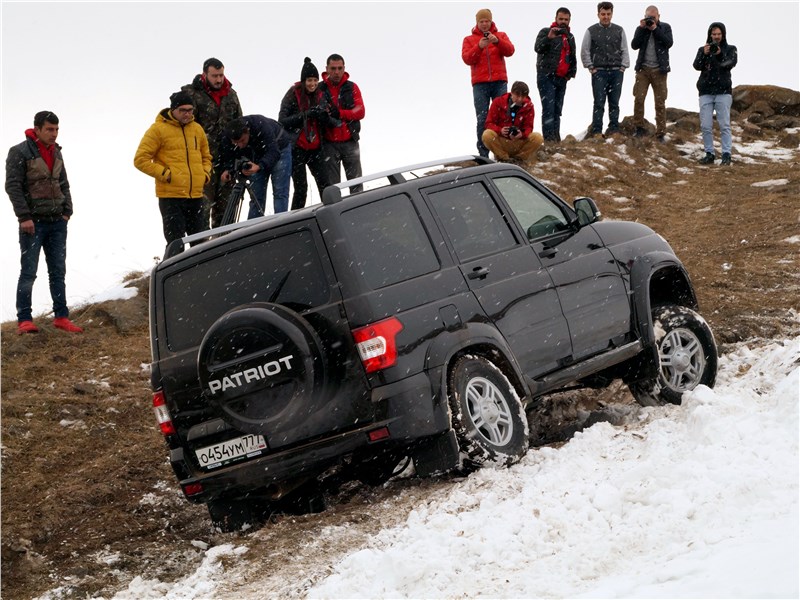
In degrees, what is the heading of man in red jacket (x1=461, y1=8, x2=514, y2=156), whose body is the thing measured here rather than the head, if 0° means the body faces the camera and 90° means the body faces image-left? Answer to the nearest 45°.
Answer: approximately 0°

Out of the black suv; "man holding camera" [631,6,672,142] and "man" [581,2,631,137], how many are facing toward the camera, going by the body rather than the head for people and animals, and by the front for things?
2

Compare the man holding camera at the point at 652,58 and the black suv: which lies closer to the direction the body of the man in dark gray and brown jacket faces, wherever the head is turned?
the black suv

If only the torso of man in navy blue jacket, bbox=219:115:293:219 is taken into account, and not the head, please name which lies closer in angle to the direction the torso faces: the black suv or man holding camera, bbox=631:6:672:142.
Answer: the black suv

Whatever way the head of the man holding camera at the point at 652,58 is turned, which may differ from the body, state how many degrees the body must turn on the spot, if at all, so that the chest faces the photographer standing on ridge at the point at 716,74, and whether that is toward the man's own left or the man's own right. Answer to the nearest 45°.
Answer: approximately 90° to the man's own left

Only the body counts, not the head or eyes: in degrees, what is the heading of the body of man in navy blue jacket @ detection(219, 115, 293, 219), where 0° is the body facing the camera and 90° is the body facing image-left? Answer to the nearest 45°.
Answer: approximately 45°

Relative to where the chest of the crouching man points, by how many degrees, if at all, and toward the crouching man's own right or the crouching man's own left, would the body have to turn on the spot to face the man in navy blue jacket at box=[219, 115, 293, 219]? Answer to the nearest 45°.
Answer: approximately 45° to the crouching man's own right

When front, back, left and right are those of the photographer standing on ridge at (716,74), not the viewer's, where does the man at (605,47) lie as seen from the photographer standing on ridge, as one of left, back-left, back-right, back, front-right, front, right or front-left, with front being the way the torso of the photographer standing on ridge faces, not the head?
front-right
